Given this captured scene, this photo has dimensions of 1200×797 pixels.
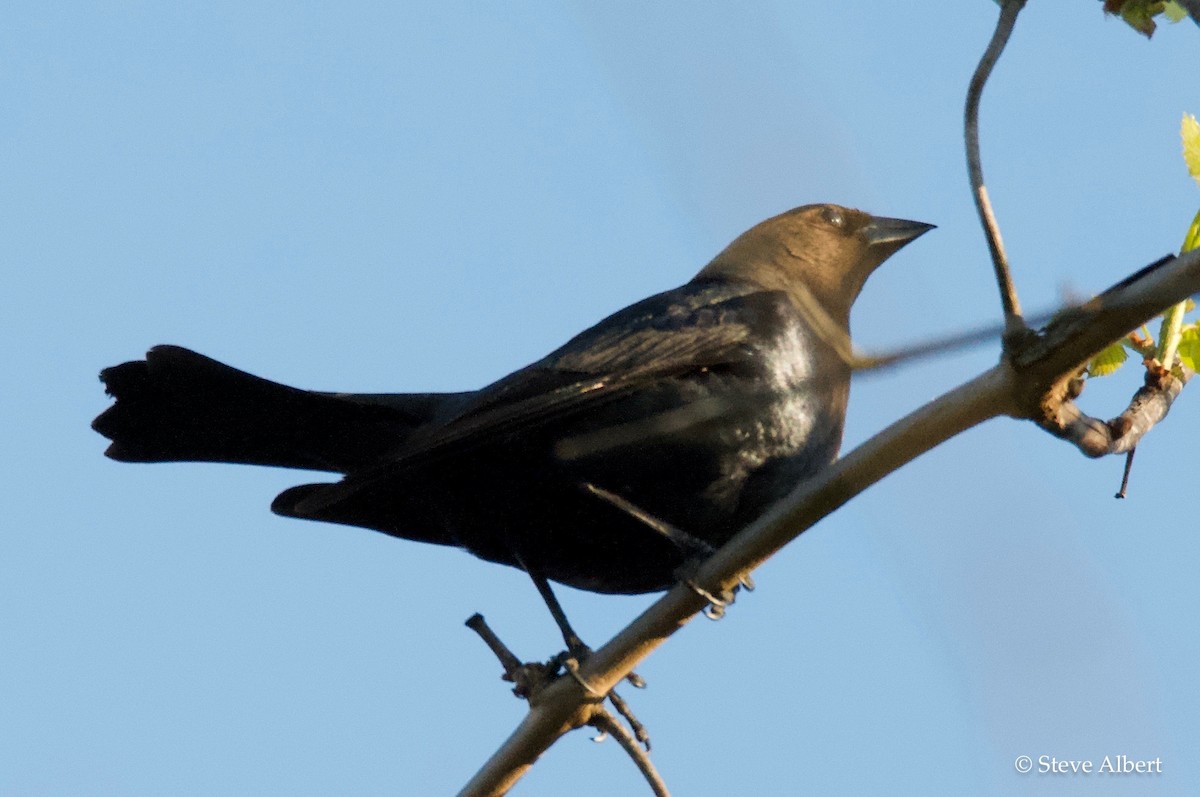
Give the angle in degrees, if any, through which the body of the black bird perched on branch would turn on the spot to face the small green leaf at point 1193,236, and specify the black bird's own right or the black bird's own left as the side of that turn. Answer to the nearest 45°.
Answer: approximately 45° to the black bird's own right

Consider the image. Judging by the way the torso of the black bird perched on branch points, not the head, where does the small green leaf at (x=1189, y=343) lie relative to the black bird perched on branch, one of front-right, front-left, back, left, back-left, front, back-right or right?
front-right

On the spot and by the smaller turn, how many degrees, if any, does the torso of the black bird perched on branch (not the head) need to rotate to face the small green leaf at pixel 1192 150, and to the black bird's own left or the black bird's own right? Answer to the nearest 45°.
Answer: approximately 45° to the black bird's own right

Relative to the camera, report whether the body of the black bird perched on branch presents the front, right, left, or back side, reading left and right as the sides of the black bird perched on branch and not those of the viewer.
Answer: right
